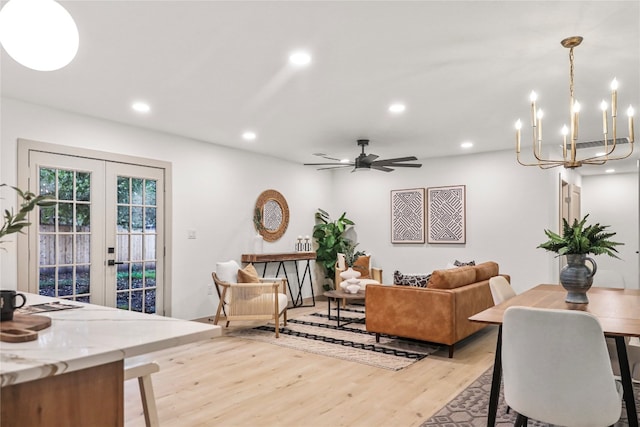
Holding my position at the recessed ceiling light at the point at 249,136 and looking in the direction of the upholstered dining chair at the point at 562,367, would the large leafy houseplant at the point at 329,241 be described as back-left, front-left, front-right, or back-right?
back-left

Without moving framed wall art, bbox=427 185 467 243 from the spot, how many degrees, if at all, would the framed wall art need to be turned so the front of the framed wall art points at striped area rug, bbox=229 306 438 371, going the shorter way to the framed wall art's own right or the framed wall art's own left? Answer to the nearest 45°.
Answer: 0° — it already faces it

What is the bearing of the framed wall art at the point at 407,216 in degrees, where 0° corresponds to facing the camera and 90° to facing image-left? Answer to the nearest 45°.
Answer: approximately 0°

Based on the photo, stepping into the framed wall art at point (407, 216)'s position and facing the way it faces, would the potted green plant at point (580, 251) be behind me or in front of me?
in front

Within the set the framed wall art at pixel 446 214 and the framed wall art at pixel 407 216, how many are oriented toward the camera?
2

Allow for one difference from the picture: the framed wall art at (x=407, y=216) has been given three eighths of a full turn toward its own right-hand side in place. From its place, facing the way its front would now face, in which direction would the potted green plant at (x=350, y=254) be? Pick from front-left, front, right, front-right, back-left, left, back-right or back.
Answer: front-left

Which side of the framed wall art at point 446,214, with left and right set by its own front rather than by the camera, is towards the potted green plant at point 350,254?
right

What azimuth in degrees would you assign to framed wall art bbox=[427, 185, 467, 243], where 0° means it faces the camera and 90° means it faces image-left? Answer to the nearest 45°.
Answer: approximately 0°

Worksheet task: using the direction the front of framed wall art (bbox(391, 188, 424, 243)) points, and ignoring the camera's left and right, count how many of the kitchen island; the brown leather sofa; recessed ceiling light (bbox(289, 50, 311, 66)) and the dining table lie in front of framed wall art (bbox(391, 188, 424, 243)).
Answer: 4

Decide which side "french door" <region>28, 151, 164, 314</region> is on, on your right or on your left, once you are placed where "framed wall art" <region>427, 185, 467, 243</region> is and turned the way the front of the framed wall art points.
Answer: on your right
